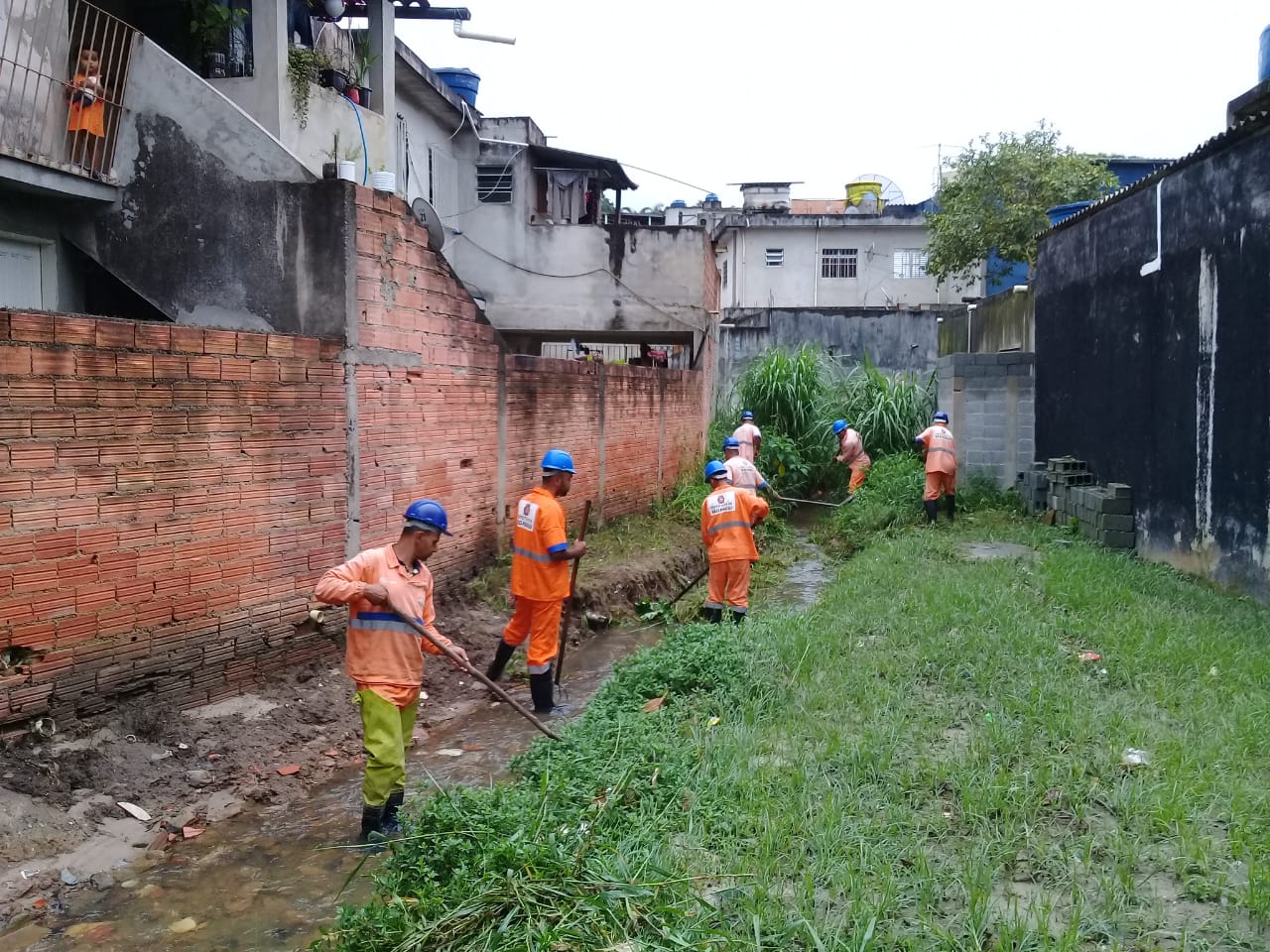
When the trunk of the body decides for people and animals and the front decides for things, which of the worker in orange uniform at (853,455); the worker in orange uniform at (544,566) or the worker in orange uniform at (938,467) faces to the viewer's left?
the worker in orange uniform at (853,455)

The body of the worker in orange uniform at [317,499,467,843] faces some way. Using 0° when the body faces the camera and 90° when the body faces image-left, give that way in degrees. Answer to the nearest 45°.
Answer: approximately 315°

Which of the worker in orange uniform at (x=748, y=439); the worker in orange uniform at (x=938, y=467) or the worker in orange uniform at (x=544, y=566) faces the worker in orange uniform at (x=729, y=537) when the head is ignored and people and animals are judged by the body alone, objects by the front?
the worker in orange uniform at (x=544, y=566)

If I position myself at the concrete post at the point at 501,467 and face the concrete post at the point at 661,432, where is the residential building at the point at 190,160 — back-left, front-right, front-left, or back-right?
back-left

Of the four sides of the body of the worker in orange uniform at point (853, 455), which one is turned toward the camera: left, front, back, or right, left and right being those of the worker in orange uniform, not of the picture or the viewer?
left

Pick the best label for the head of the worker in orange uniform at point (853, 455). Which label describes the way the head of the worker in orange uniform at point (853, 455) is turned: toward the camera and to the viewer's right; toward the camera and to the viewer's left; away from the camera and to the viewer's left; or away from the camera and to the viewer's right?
toward the camera and to the viewer's left

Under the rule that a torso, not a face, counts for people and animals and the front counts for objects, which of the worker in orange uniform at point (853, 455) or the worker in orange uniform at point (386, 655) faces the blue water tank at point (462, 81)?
the worker in orange uniform at point (853, 455)
